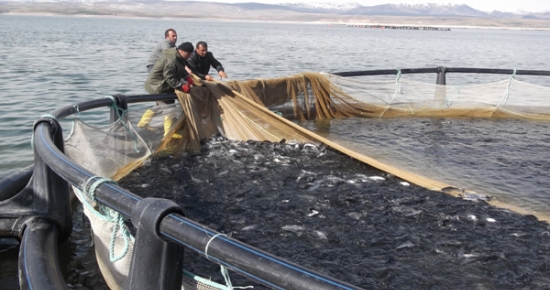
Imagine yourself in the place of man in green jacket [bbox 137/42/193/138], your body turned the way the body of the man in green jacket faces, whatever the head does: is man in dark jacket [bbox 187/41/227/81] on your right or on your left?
on your left

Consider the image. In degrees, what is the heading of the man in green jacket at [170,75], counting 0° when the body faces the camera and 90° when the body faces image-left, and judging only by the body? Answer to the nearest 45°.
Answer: approximately 270°

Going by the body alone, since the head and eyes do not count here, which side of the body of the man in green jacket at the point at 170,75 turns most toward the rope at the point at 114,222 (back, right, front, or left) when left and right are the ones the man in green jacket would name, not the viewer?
right
